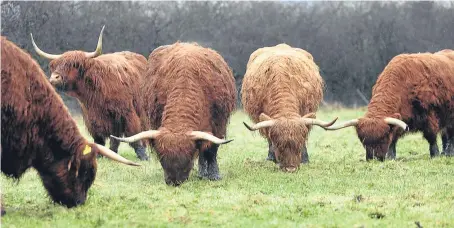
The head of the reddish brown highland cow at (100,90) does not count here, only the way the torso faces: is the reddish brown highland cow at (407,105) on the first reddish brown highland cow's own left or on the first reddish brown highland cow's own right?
on the first reddish brown highland cow's own left

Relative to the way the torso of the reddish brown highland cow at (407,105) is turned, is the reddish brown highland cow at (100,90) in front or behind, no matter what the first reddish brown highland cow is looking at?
in front

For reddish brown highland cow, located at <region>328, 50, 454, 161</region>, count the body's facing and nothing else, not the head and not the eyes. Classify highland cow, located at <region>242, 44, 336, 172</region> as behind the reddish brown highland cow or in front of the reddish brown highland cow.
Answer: in front

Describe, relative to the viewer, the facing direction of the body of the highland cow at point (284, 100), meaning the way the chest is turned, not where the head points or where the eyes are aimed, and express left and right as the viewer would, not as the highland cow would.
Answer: facing the viewer

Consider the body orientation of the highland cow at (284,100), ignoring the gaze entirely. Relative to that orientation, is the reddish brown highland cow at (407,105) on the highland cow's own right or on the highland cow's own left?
on the highland cow's own left

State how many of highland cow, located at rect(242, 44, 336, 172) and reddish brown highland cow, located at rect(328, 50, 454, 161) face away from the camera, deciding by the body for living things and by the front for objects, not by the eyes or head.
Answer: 0

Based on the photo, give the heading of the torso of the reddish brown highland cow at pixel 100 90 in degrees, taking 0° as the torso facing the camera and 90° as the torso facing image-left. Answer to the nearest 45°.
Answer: approximately 45°
